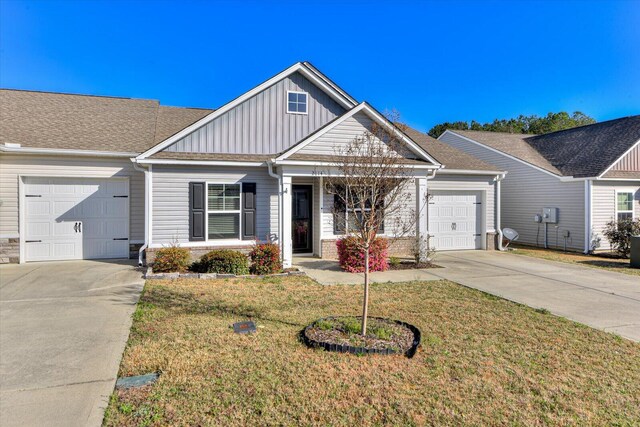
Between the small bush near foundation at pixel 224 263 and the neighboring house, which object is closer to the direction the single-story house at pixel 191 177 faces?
the small bush near foundation

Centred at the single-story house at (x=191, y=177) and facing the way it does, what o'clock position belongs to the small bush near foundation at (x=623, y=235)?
The small bush near foundation is roughly at 9 o'clock from the single-story house.

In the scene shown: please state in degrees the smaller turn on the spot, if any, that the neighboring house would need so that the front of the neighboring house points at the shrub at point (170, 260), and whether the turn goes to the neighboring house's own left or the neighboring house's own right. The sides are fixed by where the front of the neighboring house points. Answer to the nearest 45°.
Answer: approximately 90° to the neighboring house's own right

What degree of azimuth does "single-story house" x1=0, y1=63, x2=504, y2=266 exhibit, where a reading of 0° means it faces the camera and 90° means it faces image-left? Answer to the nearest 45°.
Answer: approximately 0°

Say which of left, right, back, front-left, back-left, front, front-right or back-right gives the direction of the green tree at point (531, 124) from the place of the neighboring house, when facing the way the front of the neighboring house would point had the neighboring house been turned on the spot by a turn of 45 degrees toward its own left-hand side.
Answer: left

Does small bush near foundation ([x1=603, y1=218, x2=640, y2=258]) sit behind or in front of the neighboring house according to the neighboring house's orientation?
in front

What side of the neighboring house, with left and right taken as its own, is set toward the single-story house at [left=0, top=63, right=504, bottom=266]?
right

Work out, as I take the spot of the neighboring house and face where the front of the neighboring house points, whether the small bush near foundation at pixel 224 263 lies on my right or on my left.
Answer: on my right

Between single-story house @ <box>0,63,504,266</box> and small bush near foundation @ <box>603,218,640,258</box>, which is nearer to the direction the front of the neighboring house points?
the small bush near foundation

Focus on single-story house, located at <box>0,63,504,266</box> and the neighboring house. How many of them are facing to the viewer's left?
0
